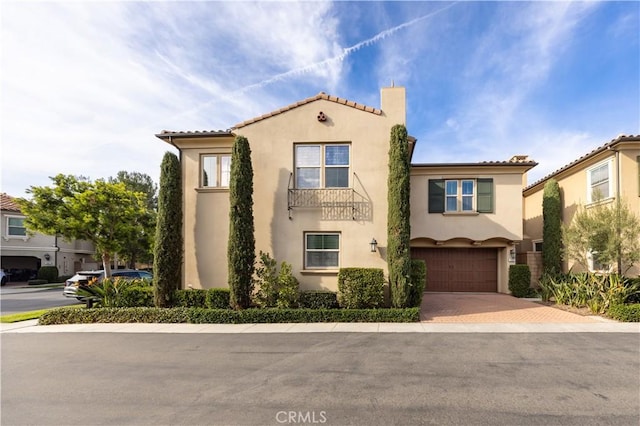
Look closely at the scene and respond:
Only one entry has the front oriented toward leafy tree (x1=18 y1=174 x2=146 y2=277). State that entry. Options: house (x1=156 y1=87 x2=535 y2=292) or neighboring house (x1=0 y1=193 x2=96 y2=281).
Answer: the neighboring house

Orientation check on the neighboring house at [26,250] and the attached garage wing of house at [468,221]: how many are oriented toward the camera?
2

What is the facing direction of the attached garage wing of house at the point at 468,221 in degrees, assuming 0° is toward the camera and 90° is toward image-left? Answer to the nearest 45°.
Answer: approximately 0°

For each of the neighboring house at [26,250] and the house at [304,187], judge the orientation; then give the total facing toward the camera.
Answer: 2

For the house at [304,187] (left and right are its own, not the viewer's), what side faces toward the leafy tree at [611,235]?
left

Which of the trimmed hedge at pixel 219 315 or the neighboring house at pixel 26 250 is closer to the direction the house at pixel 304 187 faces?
the trimmed hedge

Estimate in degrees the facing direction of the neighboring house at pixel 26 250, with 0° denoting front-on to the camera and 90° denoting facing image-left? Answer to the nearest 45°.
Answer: approximately 0°
